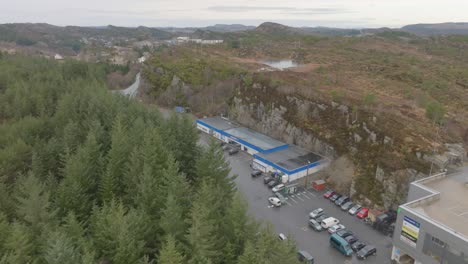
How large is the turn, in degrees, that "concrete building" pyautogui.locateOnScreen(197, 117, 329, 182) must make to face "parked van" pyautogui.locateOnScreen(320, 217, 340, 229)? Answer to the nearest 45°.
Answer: approximately 45° to its left

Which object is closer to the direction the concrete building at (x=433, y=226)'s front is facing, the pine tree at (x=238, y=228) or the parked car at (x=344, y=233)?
the pine tree

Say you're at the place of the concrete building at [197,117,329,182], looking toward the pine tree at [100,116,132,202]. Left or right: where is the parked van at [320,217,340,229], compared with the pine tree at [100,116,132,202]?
left

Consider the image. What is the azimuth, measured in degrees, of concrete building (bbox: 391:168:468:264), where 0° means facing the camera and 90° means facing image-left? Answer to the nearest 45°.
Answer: approximately 45°

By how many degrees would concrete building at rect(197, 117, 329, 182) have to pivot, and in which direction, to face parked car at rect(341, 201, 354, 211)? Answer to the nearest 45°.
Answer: approximately 90° to its left

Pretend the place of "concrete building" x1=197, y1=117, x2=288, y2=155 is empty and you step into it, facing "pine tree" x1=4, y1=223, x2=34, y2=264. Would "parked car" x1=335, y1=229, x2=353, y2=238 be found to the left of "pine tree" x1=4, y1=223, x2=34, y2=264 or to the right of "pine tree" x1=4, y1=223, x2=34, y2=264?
left

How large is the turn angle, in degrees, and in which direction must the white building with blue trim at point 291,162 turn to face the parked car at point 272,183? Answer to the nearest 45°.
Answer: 0° — it already faces it

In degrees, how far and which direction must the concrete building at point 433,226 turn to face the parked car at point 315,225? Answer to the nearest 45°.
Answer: approximately 45° to its right

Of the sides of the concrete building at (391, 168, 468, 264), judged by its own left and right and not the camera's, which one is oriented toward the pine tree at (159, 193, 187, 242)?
front

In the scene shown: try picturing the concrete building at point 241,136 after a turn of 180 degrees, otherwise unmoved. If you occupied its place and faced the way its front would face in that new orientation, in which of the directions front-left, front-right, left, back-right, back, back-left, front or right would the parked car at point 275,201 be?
back-right

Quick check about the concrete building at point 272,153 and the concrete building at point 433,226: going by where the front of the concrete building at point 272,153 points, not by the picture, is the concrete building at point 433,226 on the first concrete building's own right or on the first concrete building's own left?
on the first concrete building's own left

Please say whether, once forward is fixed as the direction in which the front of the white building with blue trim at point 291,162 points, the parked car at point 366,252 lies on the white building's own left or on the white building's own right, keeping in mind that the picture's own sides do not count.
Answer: on the white building's own left

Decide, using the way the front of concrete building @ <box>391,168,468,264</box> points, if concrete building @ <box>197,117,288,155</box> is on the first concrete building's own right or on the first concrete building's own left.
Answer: on the first concrete building's own right
